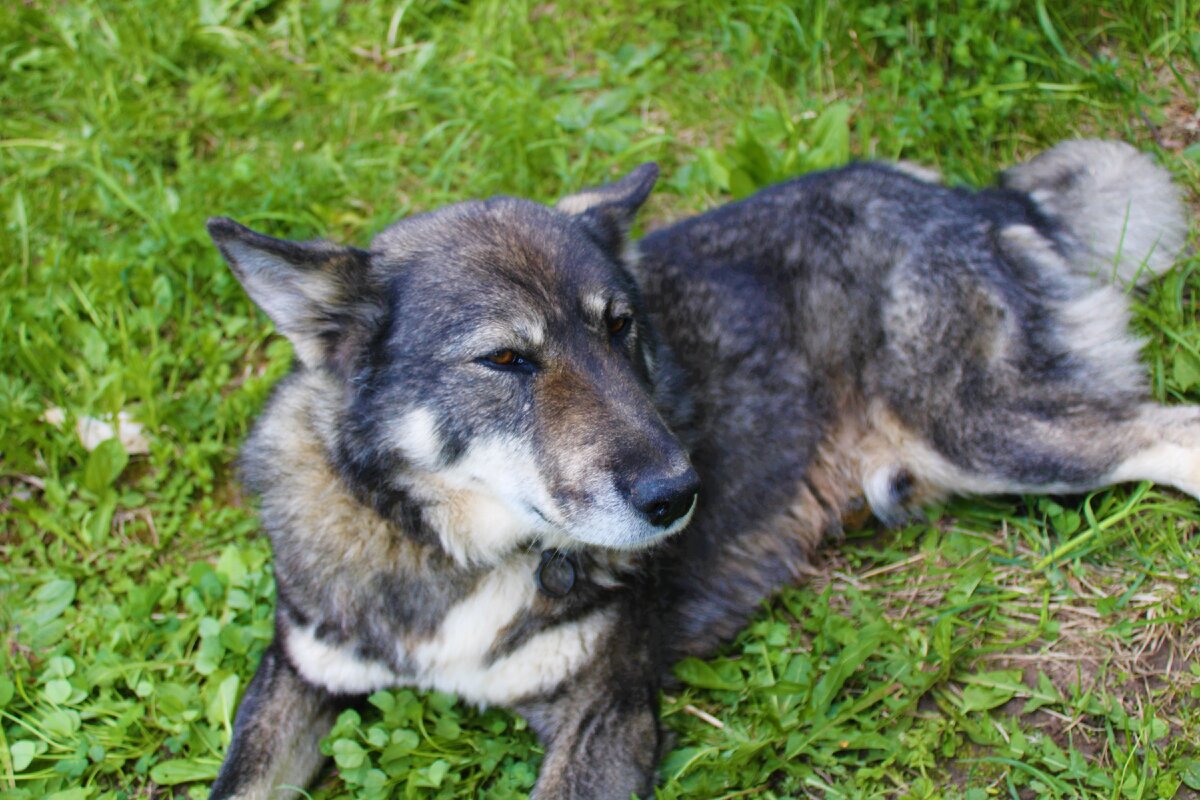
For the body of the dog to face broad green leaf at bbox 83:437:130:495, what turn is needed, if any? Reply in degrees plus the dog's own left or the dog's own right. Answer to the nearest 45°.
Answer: approximately 45° to the dog's own right

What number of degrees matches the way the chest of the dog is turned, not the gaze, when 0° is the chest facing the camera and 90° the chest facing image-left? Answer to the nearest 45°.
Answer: approximately 45°
